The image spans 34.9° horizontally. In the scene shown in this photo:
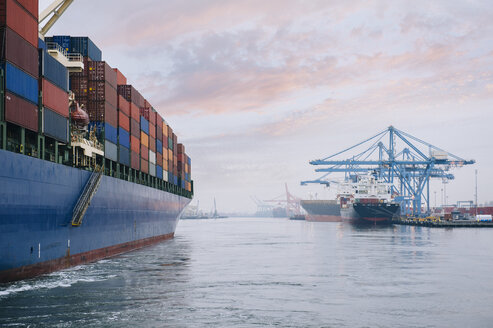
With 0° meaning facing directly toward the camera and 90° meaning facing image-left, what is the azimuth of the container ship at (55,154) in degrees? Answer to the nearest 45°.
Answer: approximately 225°
